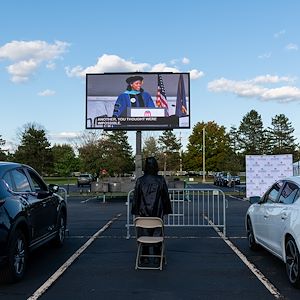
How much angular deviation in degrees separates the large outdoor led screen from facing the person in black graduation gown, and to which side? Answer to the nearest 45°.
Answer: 0° — it already faces them

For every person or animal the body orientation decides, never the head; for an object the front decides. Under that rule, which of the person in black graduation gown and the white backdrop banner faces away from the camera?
the person in black graduation gown

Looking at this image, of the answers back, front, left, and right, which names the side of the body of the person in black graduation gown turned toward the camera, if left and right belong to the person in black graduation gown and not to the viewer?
back

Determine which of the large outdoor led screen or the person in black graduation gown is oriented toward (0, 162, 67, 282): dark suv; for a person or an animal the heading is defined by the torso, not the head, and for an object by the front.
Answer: the large outdoor led screen

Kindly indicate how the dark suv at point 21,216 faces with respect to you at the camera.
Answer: facing away from the viewer and to the right of the viewer

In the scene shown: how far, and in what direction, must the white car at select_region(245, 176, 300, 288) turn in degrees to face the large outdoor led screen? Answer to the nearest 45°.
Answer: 0° — it already faces it

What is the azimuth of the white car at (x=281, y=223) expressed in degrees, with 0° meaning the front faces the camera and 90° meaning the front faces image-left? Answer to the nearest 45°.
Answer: approximately 135°

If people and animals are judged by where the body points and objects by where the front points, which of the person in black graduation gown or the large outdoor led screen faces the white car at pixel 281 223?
the large outdoor led screen

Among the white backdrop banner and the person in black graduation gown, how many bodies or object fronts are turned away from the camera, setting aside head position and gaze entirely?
1

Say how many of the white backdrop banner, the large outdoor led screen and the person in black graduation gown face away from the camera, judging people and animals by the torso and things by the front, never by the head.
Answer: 1

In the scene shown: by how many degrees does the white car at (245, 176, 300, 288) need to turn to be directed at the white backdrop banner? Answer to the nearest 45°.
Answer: approximately 45° to its right

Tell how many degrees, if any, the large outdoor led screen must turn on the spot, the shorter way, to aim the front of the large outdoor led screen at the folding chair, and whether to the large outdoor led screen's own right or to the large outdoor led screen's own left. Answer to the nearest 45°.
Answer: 0° — it already faces it
